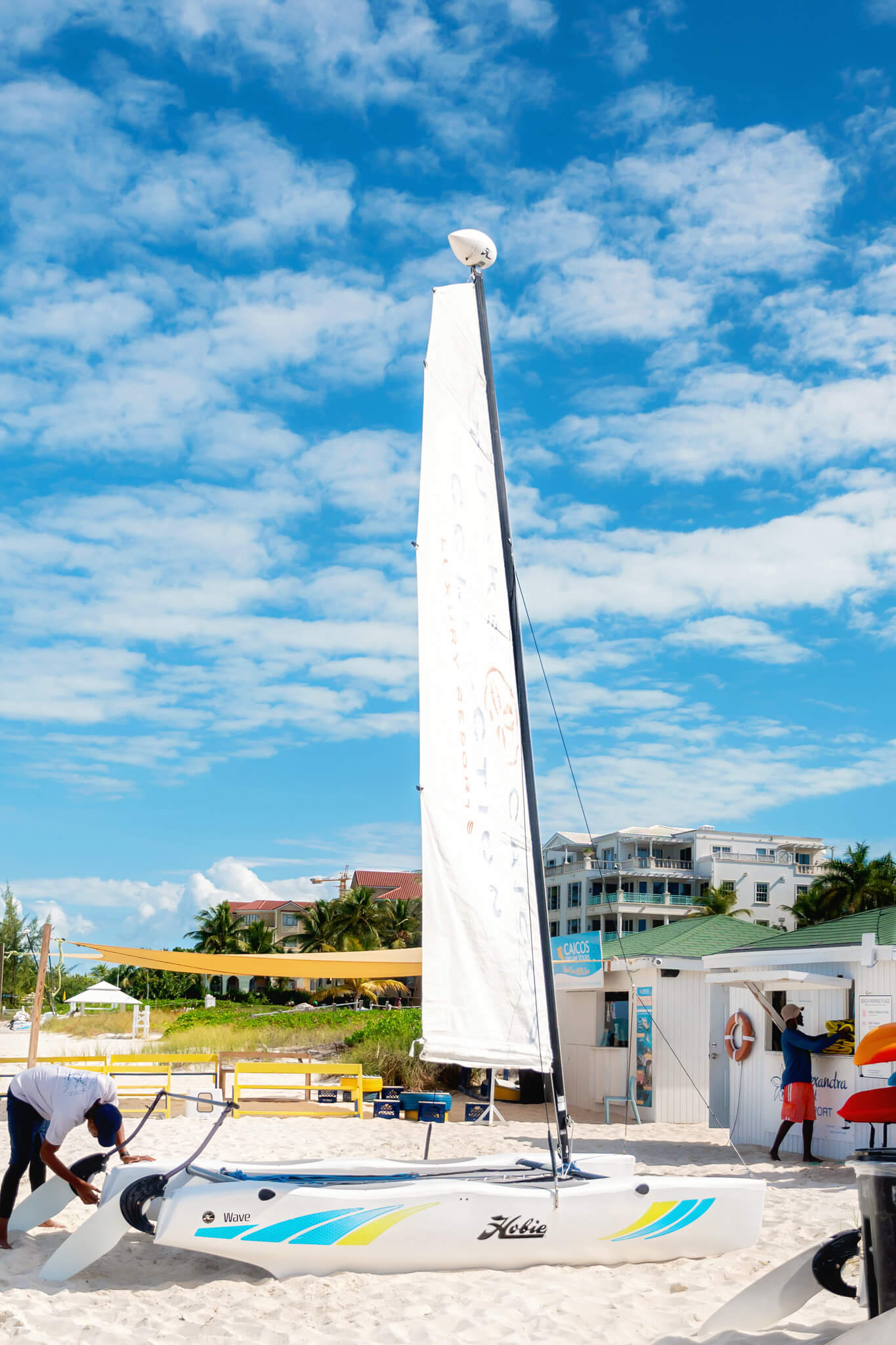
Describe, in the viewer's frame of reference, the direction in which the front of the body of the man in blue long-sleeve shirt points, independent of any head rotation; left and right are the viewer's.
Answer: facing to the right of the viewer

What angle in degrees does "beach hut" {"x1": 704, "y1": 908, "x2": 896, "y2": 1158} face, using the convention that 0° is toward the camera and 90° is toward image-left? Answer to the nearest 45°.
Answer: approximately 45°

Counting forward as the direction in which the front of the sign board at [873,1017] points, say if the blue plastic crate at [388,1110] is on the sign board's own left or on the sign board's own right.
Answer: on the sign board's own right

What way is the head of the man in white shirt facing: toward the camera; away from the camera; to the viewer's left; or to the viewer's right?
to the viewer's right

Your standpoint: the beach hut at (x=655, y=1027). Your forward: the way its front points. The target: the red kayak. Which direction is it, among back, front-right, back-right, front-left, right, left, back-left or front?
front-left

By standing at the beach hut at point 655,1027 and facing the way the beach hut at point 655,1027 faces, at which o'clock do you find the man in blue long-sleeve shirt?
The man in blue long-sleeve shirt is roughly at 10 o'clock from the beach hut.

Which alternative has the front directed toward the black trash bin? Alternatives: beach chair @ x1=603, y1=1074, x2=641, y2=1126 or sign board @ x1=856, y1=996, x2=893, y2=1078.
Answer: the sign board

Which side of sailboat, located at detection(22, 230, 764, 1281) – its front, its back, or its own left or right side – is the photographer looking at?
right
